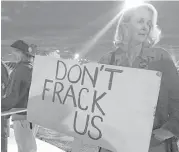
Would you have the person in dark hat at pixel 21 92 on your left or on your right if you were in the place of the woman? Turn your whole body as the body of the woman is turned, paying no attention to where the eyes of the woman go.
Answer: on your right

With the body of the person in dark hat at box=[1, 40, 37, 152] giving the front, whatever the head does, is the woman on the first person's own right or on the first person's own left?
on the first person's own right

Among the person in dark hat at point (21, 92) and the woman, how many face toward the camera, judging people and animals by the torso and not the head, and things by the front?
1

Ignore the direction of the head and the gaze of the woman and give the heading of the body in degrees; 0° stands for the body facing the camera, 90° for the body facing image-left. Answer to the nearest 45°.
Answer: approximately 0°
